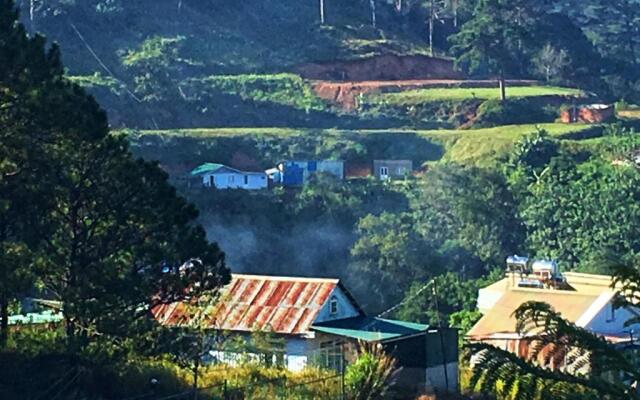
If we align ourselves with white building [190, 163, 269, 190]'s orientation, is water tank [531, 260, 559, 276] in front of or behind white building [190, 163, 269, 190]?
in front

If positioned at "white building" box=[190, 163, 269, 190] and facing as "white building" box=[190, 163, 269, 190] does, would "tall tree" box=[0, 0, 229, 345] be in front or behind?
in front

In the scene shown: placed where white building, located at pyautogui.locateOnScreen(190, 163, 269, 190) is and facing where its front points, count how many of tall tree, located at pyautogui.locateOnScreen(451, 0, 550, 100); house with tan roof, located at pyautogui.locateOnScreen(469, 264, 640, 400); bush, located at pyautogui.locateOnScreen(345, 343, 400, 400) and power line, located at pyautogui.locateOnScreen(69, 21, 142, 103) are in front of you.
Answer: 2

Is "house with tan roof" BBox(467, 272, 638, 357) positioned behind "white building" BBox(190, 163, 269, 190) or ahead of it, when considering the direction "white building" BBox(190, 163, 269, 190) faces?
ahead

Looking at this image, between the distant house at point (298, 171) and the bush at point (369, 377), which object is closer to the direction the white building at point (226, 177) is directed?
the bush

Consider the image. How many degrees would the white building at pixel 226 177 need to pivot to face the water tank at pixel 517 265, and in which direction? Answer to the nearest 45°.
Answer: approximately 45° to its left

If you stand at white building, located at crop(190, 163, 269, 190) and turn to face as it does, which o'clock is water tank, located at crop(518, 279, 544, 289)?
The water tank is roughly at 11 o'clock from the white building.

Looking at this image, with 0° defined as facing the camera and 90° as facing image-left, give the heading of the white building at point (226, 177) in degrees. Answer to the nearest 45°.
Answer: approximately 0°

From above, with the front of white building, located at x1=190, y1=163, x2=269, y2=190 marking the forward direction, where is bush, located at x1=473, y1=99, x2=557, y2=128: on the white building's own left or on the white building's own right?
on the white building's own left

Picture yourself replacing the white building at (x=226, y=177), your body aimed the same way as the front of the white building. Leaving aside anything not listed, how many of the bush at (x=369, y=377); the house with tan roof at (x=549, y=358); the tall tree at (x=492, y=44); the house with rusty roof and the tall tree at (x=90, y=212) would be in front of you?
4

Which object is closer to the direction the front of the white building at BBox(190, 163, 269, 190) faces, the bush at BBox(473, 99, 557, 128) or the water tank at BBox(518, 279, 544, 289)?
the water tank

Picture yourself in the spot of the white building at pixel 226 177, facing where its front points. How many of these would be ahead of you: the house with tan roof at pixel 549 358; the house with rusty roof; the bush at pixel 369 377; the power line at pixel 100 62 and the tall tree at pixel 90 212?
4
